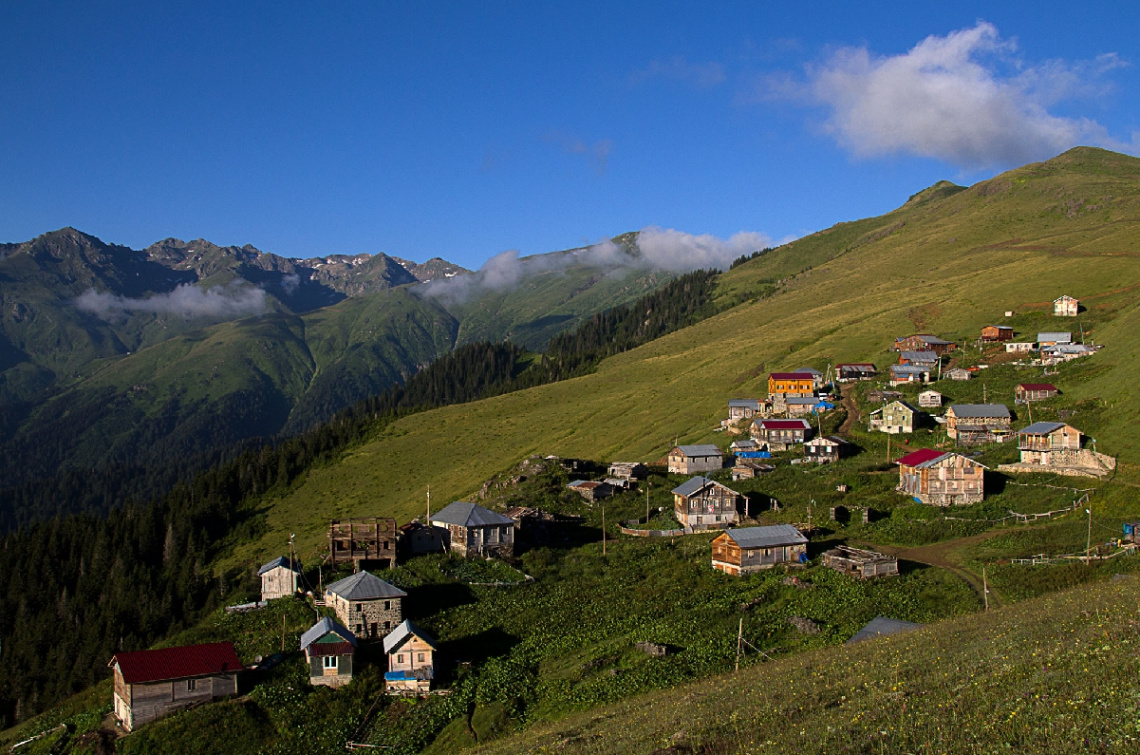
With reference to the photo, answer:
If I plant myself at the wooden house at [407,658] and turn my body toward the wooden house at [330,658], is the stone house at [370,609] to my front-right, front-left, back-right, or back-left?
front-right

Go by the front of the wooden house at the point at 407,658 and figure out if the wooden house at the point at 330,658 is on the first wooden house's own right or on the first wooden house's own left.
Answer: on the first wooden house's own right

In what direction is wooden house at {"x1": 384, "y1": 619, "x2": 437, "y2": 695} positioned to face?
toward the camera

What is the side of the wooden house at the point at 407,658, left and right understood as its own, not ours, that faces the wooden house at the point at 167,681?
right

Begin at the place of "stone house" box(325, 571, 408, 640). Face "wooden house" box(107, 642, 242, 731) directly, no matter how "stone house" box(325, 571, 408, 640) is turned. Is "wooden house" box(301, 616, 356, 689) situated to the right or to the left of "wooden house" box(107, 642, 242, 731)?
left

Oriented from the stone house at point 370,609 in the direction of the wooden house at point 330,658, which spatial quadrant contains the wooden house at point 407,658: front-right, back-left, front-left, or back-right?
front-left

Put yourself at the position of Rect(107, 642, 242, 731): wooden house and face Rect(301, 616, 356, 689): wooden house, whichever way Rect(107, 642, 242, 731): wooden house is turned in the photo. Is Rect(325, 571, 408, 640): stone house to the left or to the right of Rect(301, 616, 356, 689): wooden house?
left

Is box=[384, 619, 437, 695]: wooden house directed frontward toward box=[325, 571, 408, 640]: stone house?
no
